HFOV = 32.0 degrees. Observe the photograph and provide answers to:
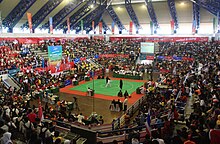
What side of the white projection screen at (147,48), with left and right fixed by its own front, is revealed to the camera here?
front

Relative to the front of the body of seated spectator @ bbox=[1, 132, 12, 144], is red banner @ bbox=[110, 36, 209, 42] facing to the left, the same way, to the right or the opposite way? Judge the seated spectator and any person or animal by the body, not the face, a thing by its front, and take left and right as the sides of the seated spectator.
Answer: the opposite way

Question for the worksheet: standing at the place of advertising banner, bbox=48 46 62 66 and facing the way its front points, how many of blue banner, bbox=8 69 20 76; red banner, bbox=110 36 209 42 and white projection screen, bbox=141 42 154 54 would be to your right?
1

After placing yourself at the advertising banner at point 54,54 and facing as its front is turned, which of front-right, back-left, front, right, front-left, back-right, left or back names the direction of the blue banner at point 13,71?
right

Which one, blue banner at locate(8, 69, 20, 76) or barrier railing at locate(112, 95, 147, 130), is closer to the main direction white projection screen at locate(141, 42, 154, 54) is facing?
the barrier railing

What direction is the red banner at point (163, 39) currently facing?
toward the camera

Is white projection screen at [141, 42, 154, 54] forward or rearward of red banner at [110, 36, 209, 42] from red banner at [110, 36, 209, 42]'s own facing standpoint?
forward

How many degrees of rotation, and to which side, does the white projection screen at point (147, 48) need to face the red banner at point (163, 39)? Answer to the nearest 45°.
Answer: approximately 180°

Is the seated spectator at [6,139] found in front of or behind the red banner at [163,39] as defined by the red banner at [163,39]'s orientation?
in front

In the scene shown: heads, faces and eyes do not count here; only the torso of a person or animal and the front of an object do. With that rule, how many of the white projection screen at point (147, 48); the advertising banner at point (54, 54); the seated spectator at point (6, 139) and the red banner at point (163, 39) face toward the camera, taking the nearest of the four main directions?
3

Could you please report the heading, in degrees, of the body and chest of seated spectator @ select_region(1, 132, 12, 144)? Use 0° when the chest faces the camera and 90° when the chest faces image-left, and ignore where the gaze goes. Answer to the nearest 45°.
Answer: approximately 225°

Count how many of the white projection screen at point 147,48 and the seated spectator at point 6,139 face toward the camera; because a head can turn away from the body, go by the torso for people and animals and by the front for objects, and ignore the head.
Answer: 1

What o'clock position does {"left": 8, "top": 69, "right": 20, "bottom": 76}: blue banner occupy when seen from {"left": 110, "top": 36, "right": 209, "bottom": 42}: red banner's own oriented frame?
The blue banner is roughly at 1 o'clock from the red banner.
